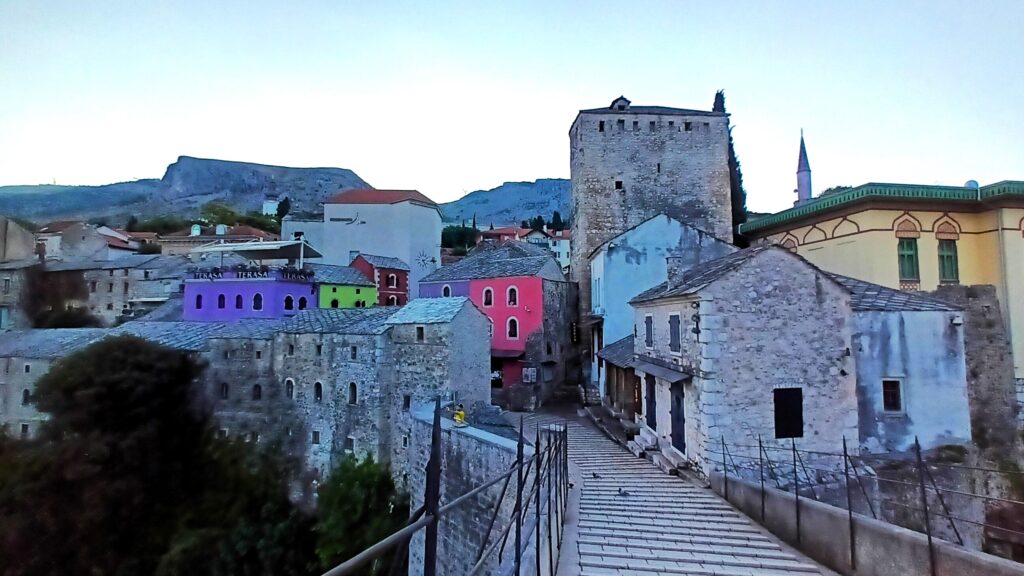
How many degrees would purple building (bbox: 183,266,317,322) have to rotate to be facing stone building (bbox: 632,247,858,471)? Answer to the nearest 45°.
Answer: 0° — it already faces it

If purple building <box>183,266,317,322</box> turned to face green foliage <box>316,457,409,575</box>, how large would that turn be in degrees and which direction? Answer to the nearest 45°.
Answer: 0° — it already faces it

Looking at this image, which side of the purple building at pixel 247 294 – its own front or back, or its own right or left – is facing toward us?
front

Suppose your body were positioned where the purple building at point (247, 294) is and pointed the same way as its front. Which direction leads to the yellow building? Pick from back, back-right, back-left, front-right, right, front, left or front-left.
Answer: front-left

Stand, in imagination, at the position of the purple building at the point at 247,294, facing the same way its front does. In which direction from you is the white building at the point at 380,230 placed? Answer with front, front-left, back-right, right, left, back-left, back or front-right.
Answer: back-left

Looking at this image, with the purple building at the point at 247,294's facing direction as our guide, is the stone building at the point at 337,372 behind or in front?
in front

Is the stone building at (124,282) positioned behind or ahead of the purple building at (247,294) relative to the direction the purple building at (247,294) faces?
behind
